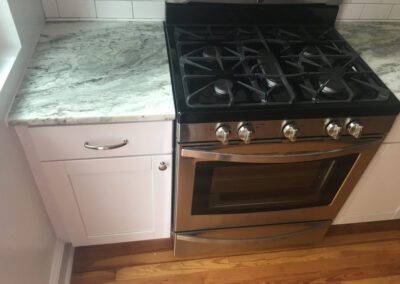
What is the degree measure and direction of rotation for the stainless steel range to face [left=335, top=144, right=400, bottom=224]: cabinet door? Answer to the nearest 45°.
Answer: approximately 90° to its left

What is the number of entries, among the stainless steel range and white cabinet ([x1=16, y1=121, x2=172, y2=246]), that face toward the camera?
2

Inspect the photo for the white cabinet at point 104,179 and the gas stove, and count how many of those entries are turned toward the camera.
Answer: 2

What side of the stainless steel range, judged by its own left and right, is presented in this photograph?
front

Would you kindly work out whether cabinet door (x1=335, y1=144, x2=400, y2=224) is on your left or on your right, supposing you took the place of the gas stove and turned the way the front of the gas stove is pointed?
on your left

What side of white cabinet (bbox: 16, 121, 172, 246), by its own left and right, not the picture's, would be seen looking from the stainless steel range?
left

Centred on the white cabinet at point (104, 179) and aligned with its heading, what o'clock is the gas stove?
The gas stove is roughly at 9 o'clock from the white cabinet.
